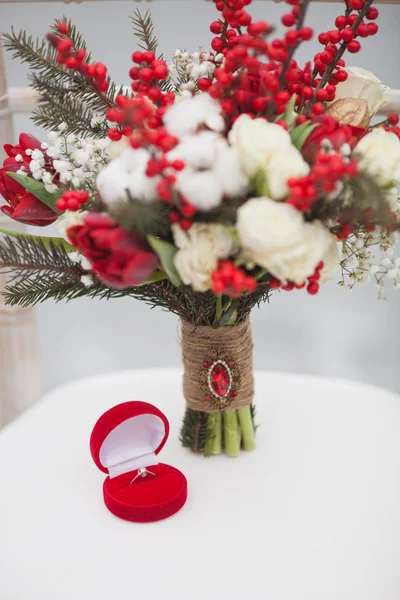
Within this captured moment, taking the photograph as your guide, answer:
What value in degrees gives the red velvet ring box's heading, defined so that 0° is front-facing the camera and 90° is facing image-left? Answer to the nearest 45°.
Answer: approximately 315°

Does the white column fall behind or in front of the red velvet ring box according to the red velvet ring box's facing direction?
behind
